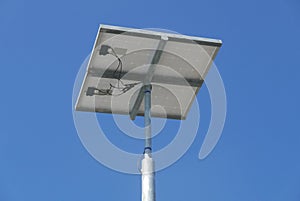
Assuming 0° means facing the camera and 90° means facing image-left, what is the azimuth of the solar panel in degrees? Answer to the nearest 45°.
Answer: approximately 180°
